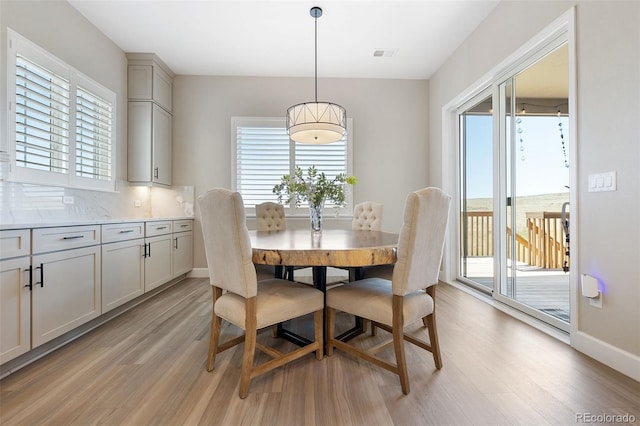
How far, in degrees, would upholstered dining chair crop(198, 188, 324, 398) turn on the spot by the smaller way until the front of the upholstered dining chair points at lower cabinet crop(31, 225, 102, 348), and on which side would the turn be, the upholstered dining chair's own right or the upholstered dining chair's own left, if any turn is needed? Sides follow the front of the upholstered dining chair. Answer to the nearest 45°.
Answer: approximately 90° to the upholstered dining chair's own left

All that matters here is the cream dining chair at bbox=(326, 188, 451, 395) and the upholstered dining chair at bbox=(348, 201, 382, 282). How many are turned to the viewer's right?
0

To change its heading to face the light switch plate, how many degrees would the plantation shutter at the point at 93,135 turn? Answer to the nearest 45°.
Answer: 0° — it already faces it

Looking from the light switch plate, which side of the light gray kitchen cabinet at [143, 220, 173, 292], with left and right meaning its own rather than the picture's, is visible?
front

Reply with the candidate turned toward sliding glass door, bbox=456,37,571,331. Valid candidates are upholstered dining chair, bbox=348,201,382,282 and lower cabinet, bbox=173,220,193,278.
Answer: the lower cabinet

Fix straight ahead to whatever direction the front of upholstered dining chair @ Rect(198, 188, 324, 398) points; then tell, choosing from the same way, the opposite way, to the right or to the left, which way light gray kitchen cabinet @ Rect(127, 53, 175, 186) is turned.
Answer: to the right

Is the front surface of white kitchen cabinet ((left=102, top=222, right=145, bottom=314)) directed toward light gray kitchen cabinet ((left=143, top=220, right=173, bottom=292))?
no

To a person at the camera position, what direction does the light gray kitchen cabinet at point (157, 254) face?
facing the viewer and to the right of the viewer

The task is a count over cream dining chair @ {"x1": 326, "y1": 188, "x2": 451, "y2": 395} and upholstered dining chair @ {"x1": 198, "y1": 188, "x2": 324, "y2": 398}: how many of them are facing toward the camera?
0

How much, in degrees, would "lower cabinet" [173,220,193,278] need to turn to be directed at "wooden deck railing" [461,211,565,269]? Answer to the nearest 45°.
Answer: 0° — it already faces it

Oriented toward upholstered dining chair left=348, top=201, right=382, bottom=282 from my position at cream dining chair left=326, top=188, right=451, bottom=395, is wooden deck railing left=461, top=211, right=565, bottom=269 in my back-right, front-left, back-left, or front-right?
front-right

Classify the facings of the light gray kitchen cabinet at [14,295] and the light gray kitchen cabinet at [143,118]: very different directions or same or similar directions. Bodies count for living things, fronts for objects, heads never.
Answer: same or similar directions

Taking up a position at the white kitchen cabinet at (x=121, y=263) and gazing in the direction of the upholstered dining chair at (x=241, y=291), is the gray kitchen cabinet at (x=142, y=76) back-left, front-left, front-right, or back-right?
back-left

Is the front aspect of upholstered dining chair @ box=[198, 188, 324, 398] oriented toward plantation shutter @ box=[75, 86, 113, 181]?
no

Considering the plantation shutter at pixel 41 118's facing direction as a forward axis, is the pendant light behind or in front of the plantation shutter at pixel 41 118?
in front

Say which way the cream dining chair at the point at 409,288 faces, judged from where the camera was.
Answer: facing away from the viewer and to the left of the viewer

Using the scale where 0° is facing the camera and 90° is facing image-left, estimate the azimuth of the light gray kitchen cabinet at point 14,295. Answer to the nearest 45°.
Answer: approximately 315°

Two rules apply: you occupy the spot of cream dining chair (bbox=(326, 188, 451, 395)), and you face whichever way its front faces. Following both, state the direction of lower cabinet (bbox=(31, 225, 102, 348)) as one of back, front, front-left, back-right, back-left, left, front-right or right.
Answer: front-left

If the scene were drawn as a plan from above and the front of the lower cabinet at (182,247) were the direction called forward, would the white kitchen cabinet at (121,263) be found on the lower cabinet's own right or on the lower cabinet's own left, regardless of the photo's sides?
on the lower cabinet's own right

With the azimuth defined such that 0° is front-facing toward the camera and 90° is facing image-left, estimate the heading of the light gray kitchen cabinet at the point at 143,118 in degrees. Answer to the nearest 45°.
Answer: approximately 315°
